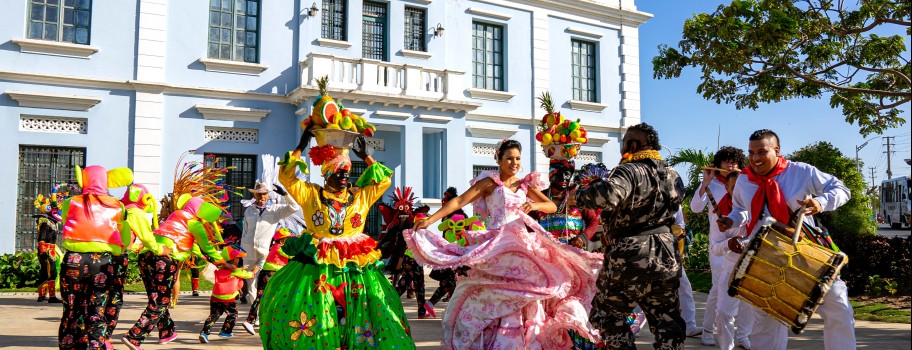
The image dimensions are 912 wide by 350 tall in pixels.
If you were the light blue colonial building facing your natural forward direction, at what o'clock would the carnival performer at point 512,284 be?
The carnival performer is roughly at 1 o'clock from the light blue colonial building.

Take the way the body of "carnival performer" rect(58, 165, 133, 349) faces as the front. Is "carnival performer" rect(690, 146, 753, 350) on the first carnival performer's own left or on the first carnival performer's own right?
on the first carnival performer's own right

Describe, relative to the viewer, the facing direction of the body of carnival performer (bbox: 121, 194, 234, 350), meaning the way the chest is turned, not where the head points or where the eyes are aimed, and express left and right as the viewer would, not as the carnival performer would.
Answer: facing to the right of the viewer

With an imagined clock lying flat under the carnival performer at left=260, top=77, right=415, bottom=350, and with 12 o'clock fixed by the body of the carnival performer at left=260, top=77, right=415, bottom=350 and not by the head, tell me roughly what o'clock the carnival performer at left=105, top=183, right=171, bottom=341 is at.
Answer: the carnival performer at left=105, top=183, right=171, bottom=341 is roughly at 4 o'clock from the carnival performer at left=260, top=77, right=415, bottom=350.

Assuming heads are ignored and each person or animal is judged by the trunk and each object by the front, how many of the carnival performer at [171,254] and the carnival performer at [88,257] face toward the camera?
0

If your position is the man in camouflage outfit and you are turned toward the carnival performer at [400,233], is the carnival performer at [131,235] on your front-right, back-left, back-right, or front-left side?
front-left

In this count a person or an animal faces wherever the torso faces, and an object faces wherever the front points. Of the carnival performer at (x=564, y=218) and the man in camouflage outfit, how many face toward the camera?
1

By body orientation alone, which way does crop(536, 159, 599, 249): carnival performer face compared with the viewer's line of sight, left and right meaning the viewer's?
facing the viewer

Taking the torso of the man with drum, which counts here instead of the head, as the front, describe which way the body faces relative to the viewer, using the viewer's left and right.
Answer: facing the viewer and to the left of the viewer

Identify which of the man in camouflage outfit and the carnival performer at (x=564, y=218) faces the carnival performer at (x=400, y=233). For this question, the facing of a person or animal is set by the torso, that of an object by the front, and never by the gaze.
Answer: the man in camouflage outfit

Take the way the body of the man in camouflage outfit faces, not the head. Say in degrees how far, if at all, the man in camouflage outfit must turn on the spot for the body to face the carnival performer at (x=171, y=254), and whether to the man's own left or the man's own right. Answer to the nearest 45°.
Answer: approximately 45° to the man's own left
